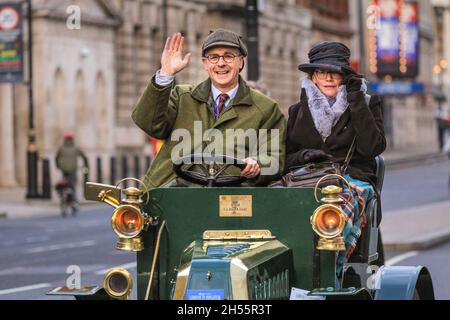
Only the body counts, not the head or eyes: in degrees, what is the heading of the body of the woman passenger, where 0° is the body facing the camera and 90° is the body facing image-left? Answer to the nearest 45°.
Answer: approximately 0°

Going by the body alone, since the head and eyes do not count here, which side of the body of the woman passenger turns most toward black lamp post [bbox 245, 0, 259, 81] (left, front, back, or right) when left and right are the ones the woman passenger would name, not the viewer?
back
